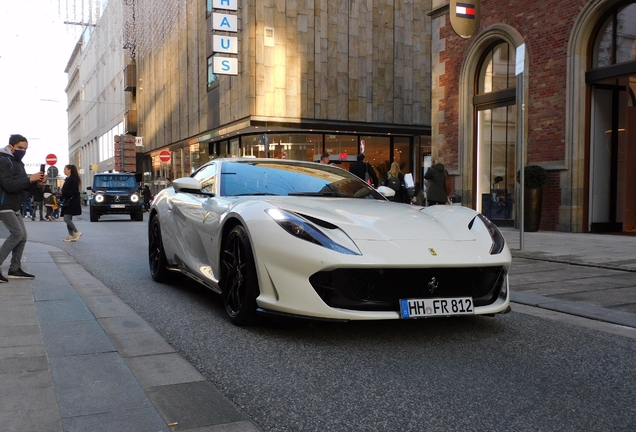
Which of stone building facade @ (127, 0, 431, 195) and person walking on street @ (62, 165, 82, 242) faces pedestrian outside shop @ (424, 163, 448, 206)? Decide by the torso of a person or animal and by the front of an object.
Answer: the stone building facade

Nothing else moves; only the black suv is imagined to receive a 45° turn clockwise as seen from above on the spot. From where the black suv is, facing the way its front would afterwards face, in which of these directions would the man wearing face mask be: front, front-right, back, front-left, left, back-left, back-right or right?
front-left

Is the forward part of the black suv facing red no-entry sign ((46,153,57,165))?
no

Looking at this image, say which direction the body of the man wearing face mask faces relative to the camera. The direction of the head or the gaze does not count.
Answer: to the viewer's right

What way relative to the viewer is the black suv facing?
toward the camera

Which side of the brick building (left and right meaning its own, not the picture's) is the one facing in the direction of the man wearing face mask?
front

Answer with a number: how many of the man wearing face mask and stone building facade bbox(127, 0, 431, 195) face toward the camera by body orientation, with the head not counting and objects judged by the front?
1

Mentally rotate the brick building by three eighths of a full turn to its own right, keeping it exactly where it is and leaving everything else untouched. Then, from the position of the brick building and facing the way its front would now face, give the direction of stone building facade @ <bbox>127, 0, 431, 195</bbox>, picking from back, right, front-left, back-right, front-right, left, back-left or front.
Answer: front-left

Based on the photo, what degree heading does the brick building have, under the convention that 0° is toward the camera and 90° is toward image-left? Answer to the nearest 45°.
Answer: approximately 45°

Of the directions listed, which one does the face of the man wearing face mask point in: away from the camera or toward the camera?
toward the camera

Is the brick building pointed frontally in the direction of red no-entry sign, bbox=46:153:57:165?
no
